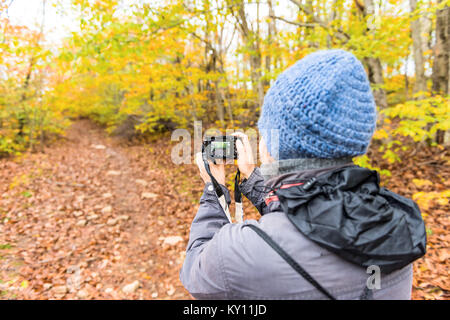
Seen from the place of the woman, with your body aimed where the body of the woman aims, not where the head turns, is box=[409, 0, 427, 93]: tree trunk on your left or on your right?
on your right

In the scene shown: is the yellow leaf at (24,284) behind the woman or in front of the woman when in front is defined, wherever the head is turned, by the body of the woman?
in front

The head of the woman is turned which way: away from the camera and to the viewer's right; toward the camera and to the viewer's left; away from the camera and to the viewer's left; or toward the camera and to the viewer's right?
away from the camera and to the viewer's left

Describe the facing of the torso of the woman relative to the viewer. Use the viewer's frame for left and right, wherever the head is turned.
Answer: facing away from the viewer and to the left of the viewer
